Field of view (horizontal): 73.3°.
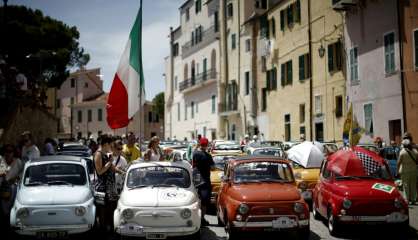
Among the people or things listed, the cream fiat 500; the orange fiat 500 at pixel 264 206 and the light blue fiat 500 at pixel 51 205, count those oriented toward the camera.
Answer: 3

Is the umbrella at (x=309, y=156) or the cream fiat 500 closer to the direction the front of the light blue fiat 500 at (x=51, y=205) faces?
the cream fiat 500

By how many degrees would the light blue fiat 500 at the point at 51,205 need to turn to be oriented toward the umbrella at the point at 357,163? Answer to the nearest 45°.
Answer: approximately 90° to its left

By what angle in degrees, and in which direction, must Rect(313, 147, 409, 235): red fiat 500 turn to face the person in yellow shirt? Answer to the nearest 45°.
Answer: approximately 135° to its right

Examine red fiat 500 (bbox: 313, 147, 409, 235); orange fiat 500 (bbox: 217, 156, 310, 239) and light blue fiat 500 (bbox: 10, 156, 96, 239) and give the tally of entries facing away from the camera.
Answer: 0

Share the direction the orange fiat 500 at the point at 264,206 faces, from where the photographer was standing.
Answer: facing the viewer

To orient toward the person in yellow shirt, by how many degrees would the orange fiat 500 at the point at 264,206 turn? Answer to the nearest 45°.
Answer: approximately 135° to its right

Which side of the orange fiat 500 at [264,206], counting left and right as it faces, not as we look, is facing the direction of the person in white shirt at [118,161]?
right

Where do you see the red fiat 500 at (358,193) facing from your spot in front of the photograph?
facing the viewer and to the right of the viewer
